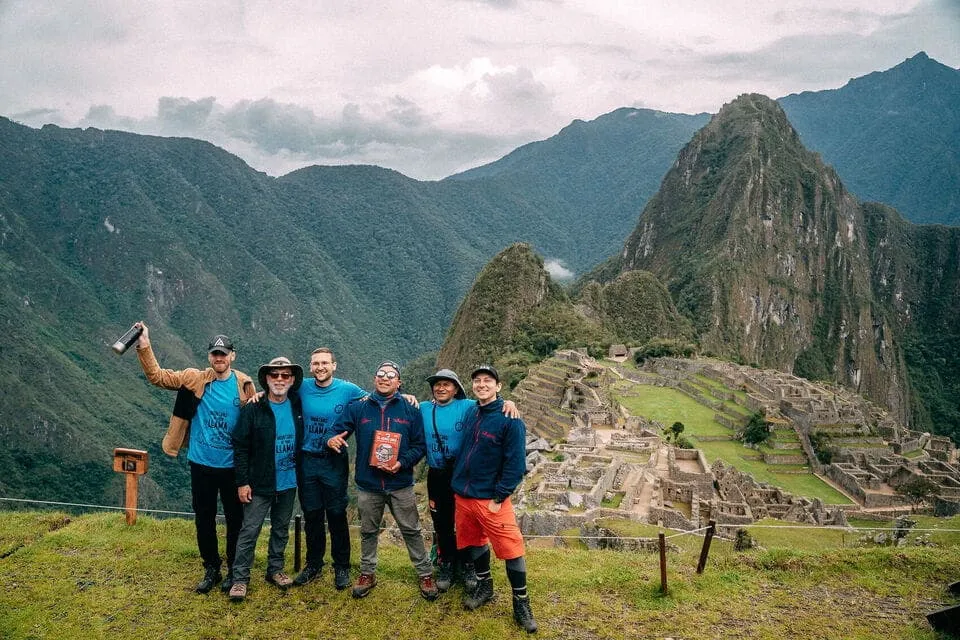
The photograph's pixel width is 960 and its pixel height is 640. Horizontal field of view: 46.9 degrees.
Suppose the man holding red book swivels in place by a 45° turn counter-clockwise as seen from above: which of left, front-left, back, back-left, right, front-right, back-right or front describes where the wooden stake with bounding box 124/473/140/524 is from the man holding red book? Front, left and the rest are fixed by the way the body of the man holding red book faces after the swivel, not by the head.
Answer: back

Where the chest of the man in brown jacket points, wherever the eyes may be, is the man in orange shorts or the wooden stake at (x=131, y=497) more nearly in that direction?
the man in orange shorts

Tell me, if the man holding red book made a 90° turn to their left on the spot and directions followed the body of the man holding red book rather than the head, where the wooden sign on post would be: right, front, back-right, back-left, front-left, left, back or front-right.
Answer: back-left

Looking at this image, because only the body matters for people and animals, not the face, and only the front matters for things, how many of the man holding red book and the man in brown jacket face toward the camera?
2

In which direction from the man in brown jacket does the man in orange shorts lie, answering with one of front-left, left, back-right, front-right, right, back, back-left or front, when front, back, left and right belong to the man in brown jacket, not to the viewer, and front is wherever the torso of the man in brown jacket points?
front-left

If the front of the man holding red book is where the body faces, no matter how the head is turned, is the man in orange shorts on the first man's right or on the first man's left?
on the first man's left

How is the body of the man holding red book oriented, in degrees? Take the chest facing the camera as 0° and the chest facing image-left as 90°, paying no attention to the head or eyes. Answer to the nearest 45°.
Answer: approximately 0°

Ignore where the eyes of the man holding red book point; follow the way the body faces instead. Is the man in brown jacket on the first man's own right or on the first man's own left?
on the first man's own right
